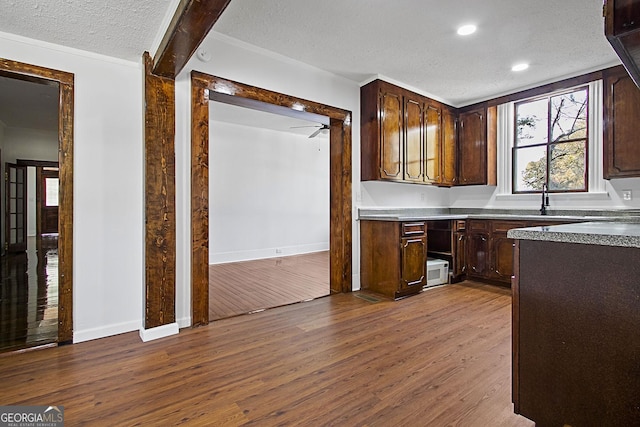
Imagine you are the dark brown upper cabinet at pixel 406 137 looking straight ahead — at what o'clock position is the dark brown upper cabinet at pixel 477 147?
the dark brown upper cabinet at pixel 477 147 is roughly at 9 o'clock from the dark brown upper cabinet at pixel 406 137.

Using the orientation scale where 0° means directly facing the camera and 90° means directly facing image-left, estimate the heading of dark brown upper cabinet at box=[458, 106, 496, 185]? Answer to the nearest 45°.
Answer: approximately 45°

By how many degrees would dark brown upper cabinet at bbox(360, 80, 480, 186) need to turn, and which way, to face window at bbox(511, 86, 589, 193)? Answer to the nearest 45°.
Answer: approximately 45° to its left

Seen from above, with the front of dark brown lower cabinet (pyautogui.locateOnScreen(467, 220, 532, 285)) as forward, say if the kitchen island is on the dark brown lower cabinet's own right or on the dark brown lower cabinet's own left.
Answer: on the dark brown lower cabinet's own left

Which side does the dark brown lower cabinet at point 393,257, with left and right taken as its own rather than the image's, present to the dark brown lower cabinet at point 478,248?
left

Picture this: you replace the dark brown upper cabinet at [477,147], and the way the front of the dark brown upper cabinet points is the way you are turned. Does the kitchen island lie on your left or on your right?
on your left

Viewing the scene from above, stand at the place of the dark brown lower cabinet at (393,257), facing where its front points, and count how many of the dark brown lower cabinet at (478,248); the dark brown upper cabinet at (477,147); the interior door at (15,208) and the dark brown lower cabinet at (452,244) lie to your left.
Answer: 3

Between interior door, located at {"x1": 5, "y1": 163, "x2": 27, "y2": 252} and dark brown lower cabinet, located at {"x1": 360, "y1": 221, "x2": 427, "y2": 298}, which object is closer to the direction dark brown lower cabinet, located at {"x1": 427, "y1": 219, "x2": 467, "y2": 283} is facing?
the dark brown lower cabinet
